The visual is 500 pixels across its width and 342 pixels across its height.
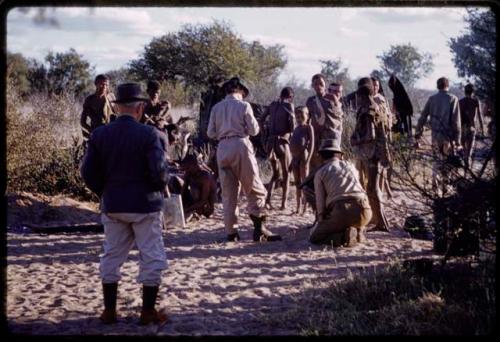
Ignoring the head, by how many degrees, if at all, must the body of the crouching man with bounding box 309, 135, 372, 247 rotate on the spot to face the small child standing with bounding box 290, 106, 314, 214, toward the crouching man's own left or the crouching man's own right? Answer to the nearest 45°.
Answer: approximately 45° to the crouching man's own right

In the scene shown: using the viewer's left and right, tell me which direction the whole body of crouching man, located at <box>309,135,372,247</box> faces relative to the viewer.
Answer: facing away from the viewer and to the left of the viewer

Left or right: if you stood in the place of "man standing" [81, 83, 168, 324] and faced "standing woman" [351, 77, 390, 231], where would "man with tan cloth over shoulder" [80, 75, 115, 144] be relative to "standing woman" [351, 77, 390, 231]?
left

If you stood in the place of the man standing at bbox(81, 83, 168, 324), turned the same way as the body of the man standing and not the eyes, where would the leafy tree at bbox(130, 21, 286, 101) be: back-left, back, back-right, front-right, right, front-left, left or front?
front

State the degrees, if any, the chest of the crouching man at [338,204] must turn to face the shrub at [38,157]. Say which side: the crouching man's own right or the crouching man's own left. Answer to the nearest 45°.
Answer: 0° — they already face it

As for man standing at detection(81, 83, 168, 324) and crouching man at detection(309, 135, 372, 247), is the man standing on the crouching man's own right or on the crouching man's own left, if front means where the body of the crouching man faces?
on the crouching man's own left

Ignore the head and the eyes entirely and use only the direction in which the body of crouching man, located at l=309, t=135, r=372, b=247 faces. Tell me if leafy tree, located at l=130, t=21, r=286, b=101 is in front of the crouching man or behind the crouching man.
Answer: in front

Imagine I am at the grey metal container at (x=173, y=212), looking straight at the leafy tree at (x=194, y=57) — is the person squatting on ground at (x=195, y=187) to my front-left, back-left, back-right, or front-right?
front-right

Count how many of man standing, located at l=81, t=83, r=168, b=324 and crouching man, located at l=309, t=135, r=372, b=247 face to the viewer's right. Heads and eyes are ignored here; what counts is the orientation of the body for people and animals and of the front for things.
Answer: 0

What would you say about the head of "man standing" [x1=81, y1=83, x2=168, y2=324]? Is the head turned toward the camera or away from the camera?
away from the camera

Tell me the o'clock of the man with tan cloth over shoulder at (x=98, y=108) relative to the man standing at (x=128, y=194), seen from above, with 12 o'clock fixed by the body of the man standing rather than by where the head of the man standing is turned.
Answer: The man with tan cloth over shoulder is roughly at 12 o'clock from the man standing.

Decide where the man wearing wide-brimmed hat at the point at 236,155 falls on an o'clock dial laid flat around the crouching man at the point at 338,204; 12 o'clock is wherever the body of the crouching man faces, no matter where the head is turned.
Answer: The man wearing wide-brimmed hat is roughly at 11 o'clock from the crouching man.

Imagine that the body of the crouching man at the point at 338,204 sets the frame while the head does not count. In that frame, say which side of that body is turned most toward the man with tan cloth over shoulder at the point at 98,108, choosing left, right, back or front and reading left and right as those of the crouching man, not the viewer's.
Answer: front

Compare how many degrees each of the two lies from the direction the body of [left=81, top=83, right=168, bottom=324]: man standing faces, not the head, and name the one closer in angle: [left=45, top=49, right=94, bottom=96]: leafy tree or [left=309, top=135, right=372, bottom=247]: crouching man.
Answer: the leafy tree

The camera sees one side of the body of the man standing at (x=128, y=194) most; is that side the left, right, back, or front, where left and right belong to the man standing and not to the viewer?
back
